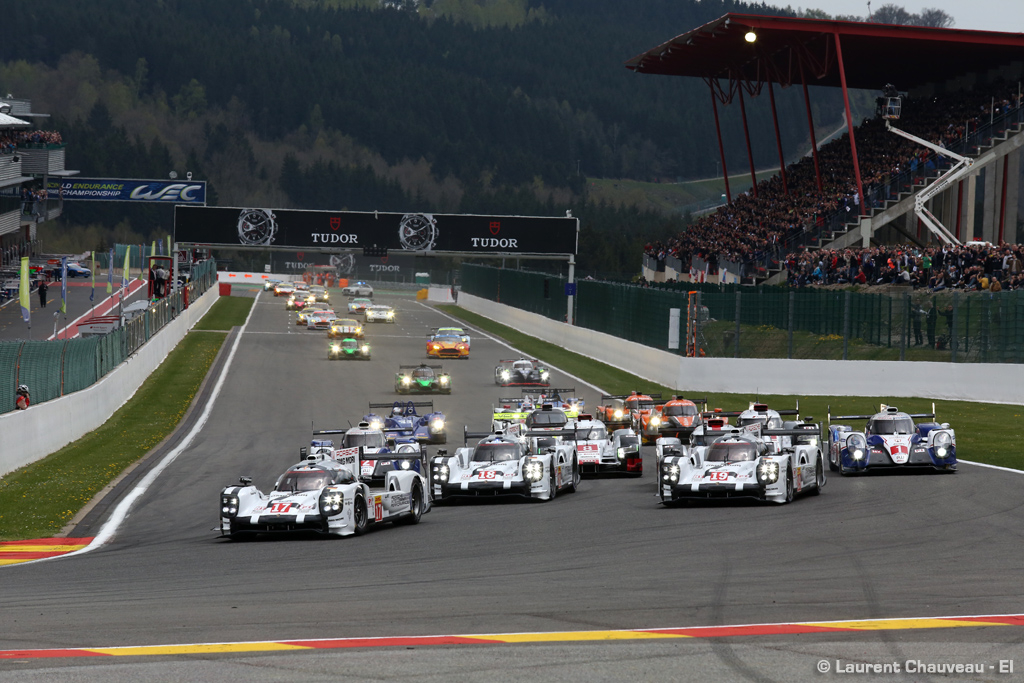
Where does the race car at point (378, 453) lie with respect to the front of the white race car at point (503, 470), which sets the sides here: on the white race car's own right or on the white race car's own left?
on the white race car's own right

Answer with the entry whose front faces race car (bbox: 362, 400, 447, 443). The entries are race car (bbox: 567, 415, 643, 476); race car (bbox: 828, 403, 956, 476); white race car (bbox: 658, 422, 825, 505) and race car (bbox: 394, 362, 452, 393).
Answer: race car (bbox: 394, 362, 452, 393)

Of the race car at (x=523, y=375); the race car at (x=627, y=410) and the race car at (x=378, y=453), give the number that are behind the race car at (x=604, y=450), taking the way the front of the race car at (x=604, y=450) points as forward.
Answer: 2

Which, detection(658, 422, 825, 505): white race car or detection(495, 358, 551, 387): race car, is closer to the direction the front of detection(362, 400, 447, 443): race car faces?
the white race car

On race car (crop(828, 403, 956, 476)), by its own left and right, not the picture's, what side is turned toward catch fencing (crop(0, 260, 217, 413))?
right

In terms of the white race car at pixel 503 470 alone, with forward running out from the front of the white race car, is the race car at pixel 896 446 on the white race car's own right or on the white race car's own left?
on the white race car's own left

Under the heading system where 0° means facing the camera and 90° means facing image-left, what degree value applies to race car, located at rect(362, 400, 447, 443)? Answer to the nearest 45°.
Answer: approximately 0°

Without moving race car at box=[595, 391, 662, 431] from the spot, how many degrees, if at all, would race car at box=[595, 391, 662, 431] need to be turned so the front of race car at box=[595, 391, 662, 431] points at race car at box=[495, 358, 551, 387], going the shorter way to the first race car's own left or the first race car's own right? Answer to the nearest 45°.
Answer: approximately 180°

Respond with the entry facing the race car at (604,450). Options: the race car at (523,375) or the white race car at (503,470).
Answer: the race car at (523,375)

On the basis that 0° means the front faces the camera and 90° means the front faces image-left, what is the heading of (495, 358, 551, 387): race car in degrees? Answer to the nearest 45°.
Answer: approximately 0°

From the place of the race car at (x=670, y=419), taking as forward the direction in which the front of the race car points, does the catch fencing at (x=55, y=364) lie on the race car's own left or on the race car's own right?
on the race car's own right

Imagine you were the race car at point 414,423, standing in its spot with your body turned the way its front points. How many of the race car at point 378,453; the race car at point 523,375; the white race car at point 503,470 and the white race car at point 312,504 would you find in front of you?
3

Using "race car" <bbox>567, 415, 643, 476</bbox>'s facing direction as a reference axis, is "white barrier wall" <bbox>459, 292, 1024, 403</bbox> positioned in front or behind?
behind

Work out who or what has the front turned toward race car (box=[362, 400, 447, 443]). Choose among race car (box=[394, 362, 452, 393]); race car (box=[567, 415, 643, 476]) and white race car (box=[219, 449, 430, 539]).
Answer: race car (box=[394, 362, 452, 393])
